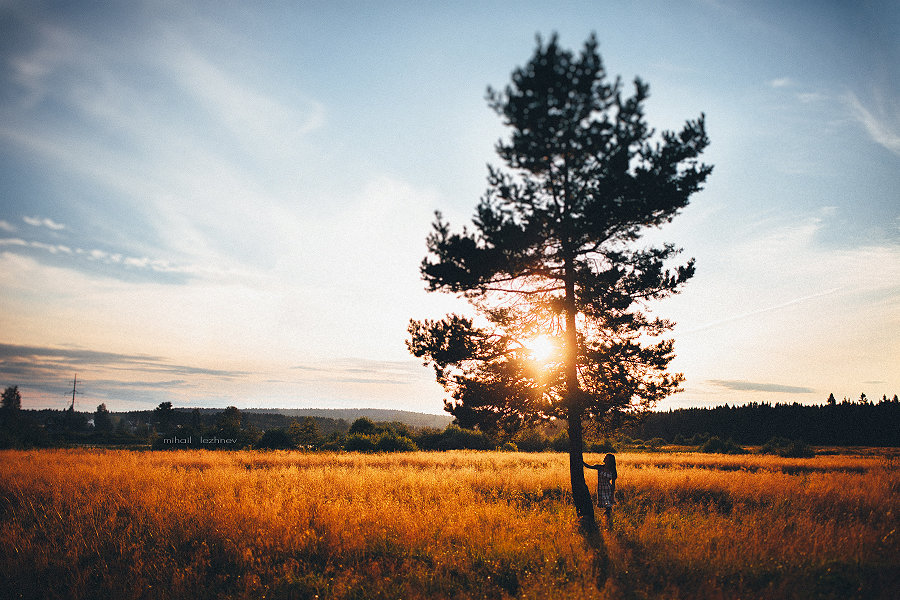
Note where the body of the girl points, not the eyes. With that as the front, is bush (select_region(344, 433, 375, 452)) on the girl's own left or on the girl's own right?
on the girl's own right

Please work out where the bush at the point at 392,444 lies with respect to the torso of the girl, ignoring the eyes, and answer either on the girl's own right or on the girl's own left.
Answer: on the girl's own right

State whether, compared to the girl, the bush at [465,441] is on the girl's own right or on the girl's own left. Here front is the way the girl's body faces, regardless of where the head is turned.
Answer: on the girl's own right
